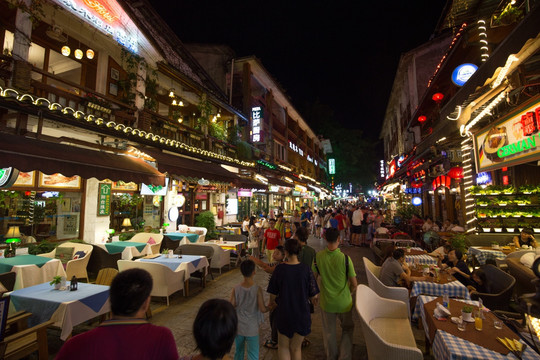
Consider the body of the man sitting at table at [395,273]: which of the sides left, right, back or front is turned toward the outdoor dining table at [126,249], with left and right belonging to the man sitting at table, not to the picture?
back

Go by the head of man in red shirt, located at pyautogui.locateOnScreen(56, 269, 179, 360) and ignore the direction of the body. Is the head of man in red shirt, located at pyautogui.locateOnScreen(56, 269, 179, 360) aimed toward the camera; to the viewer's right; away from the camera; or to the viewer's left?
away from the camera

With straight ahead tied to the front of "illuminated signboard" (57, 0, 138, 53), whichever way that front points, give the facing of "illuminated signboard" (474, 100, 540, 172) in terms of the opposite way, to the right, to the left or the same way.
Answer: the opposite way

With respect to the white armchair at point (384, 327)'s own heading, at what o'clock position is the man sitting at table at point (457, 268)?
The man sitting at table is roughly at 10 o'clock from the white armchair.

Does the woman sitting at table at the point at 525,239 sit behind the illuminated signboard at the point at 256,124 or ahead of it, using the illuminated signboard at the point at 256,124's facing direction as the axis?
ahead

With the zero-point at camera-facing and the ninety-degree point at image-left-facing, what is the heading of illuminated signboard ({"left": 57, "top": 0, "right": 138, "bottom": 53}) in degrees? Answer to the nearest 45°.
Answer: approximately 315°

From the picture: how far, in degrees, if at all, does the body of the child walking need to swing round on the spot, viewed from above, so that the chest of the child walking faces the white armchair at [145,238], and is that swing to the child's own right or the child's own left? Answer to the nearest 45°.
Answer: approximately 45° to the child's own left

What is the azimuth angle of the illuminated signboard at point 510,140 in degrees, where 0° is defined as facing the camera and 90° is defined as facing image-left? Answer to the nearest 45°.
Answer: approximately 45°

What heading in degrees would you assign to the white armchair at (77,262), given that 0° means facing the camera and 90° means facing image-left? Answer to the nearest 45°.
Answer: approximately 45°

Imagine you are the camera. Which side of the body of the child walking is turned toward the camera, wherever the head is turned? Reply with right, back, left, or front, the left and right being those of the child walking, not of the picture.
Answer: back

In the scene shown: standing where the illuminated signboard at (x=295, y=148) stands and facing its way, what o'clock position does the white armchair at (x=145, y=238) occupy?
The white armchair is roughly at 2 o'clock from the illuminated signboard.

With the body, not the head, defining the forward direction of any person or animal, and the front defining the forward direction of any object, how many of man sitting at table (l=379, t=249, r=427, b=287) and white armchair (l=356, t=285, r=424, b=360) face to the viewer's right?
2

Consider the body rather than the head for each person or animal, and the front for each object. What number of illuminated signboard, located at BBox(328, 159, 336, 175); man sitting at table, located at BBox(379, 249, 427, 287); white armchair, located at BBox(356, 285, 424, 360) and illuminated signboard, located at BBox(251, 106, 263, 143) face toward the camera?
2

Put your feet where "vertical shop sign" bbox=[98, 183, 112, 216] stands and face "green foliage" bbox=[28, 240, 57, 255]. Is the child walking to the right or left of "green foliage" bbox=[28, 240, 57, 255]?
left

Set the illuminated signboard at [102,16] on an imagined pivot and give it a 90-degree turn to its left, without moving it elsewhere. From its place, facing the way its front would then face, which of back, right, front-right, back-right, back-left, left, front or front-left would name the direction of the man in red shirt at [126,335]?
back-right
